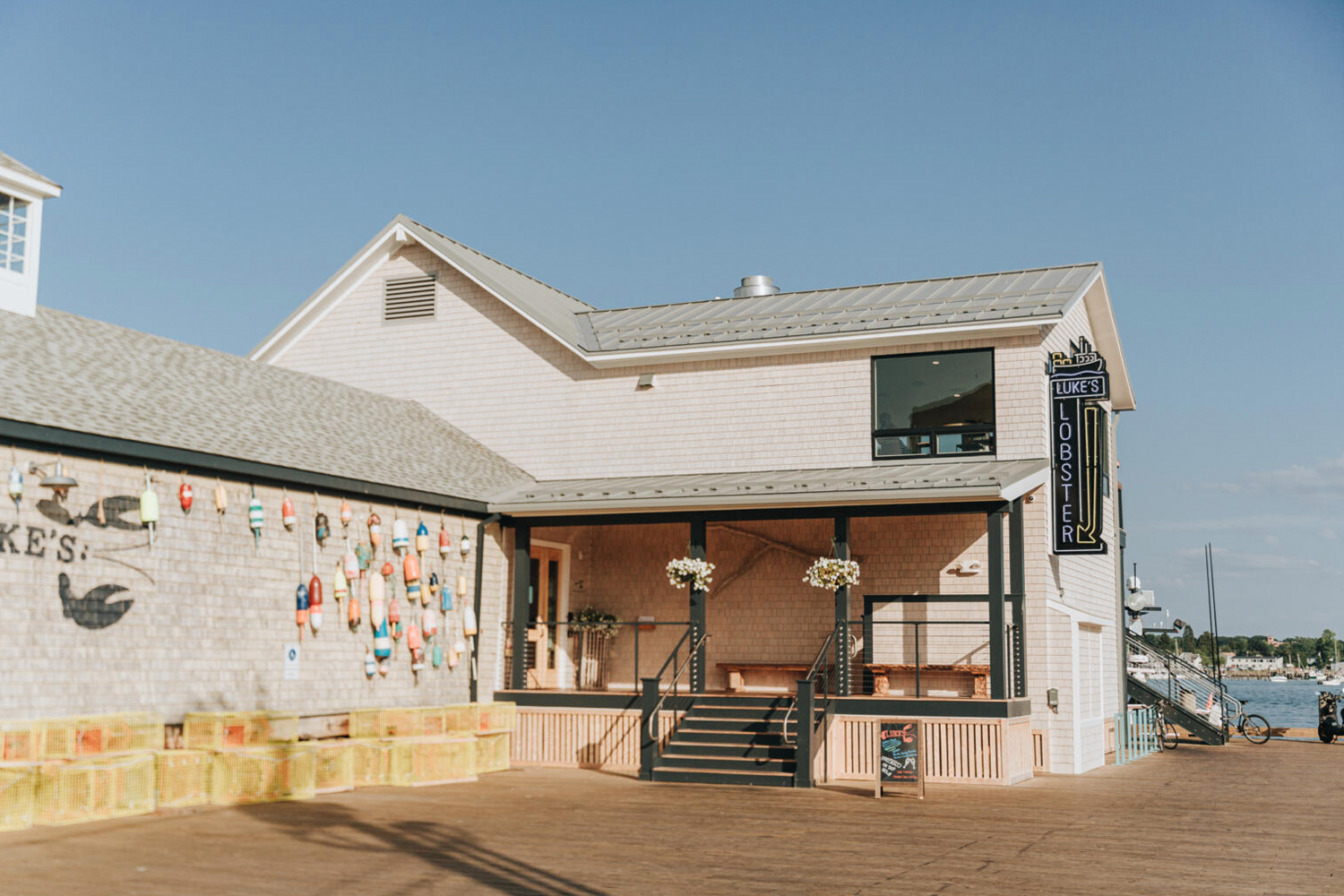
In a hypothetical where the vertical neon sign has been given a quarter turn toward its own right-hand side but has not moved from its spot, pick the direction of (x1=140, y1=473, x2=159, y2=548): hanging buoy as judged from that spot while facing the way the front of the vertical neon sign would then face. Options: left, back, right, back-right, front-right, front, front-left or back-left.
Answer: front-left

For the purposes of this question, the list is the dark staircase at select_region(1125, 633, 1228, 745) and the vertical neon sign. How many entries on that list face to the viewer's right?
1

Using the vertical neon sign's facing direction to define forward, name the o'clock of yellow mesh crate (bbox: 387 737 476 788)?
The yellow mesh crate is roughly at 2 o'clock from the vertical neon sign.

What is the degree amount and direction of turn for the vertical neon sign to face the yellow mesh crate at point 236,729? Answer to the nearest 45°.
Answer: approximately 45° to its right

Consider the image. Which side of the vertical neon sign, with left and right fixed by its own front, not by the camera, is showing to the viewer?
front

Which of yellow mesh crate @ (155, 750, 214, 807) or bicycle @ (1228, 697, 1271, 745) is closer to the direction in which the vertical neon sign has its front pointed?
the yellow mesh crate

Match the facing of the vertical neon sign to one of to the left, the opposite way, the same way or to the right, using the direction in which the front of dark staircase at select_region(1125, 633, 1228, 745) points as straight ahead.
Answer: to the right

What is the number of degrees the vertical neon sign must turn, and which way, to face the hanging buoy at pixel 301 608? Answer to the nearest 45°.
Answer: approximately 45° to its right

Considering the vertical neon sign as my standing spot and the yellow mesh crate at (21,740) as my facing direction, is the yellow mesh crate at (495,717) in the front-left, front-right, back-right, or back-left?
front-right

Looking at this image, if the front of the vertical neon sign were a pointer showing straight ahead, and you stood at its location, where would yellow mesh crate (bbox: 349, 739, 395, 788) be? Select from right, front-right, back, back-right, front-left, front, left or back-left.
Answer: front-right

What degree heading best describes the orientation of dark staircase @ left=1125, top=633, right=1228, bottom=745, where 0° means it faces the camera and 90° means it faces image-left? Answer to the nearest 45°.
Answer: approximately 270°
